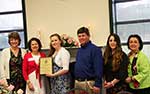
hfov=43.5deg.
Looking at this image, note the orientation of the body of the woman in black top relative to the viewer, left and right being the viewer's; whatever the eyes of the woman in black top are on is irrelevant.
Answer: facing the viewer and to the left of the viewer

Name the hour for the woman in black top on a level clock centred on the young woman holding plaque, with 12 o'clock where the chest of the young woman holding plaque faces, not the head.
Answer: The woman in black top is roughly at 8 o'clock from the young woman holding plaque.

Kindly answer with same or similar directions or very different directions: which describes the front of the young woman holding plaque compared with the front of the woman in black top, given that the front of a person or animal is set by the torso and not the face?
same or similar directions

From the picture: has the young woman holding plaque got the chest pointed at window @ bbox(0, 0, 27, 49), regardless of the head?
no

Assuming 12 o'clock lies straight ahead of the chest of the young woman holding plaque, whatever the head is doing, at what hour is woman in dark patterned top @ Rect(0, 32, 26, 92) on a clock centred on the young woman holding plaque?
The woman in dark patterned top is roughly at 2 o'clock from the young woman holding plaque.

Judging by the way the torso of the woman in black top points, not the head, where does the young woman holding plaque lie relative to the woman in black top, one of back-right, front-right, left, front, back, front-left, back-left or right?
front-right

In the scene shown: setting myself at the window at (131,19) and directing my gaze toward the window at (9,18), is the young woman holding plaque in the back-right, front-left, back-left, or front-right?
front-left

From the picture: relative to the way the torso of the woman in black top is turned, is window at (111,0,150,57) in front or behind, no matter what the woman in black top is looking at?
behind

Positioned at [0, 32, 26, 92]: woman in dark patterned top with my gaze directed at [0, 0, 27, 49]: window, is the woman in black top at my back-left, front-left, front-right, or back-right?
back-right

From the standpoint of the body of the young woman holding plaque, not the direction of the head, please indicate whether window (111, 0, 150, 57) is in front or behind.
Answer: behind

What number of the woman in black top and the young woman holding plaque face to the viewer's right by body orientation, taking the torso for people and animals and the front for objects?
0

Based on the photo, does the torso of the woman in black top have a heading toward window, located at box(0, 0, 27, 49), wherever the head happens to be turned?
no
